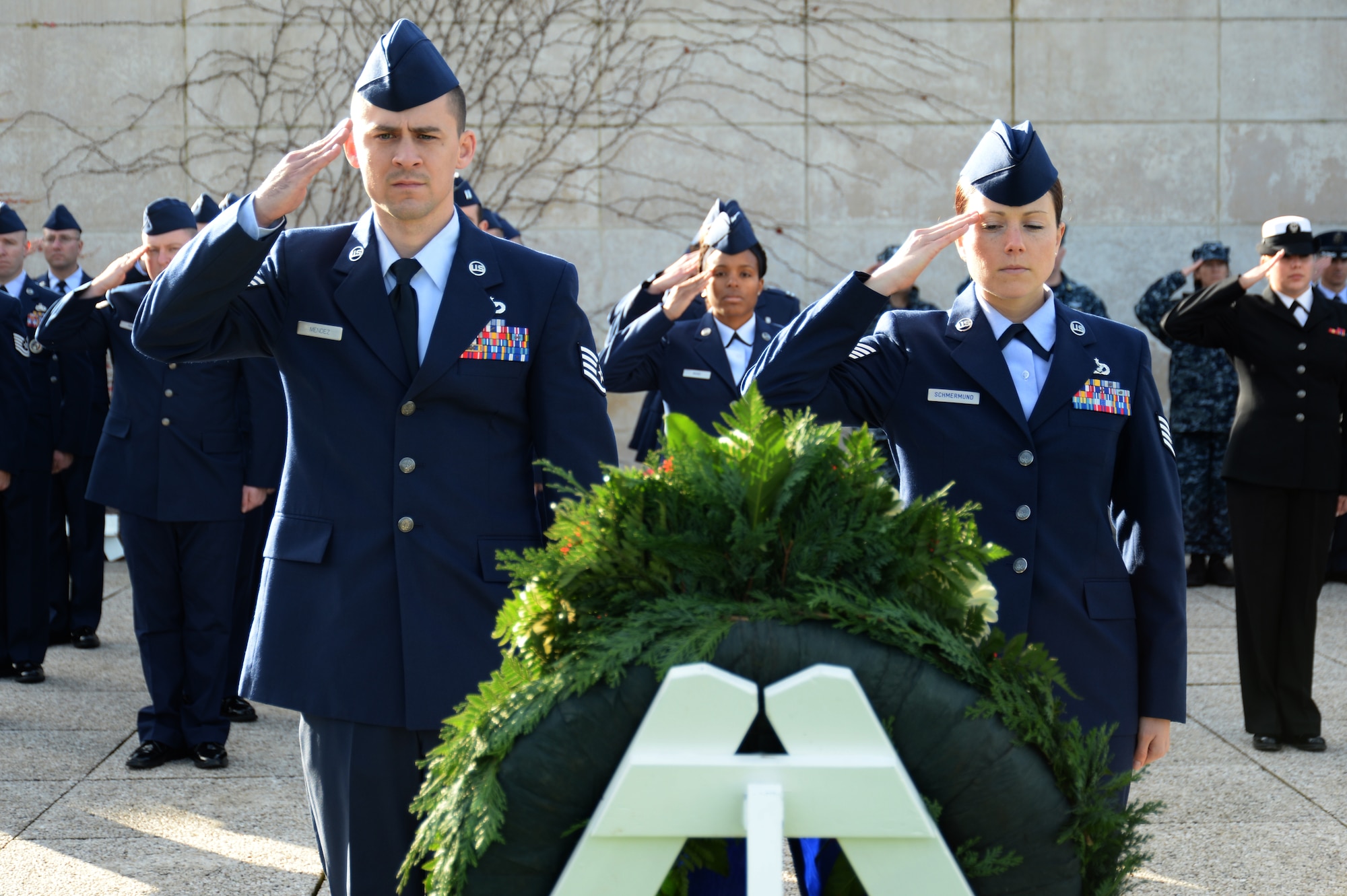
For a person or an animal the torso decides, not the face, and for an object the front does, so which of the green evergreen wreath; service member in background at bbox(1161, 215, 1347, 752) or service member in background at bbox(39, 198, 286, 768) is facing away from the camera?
the green evergreen wreath

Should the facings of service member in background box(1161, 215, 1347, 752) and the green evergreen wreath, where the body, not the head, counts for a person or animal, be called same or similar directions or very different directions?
very different directions

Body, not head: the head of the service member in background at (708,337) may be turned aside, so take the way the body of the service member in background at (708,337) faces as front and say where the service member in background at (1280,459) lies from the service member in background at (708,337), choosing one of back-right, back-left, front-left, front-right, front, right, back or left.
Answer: left

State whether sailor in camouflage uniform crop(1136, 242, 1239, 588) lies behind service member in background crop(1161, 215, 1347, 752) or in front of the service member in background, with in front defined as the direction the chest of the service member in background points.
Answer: behind

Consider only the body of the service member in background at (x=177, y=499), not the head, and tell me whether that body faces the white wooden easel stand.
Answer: yes

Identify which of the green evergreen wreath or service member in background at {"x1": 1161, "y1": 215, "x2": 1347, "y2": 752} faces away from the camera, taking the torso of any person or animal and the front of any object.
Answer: the green evergreen wreath

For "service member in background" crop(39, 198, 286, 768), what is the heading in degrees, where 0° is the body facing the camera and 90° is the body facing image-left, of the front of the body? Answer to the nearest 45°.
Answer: approximately 0°

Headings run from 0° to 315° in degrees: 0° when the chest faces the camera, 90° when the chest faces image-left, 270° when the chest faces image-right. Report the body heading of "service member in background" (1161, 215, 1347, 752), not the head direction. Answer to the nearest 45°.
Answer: approximately 0°

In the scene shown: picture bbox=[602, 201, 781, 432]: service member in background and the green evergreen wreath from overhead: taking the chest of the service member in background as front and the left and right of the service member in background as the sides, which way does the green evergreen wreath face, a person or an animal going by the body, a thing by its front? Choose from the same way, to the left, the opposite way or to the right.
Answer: the opposite way

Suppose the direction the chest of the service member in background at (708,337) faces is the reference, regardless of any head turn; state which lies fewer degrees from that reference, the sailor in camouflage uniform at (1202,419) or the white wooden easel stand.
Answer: the white wooden easel stand

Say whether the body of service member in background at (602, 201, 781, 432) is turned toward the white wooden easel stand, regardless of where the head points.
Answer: yes
